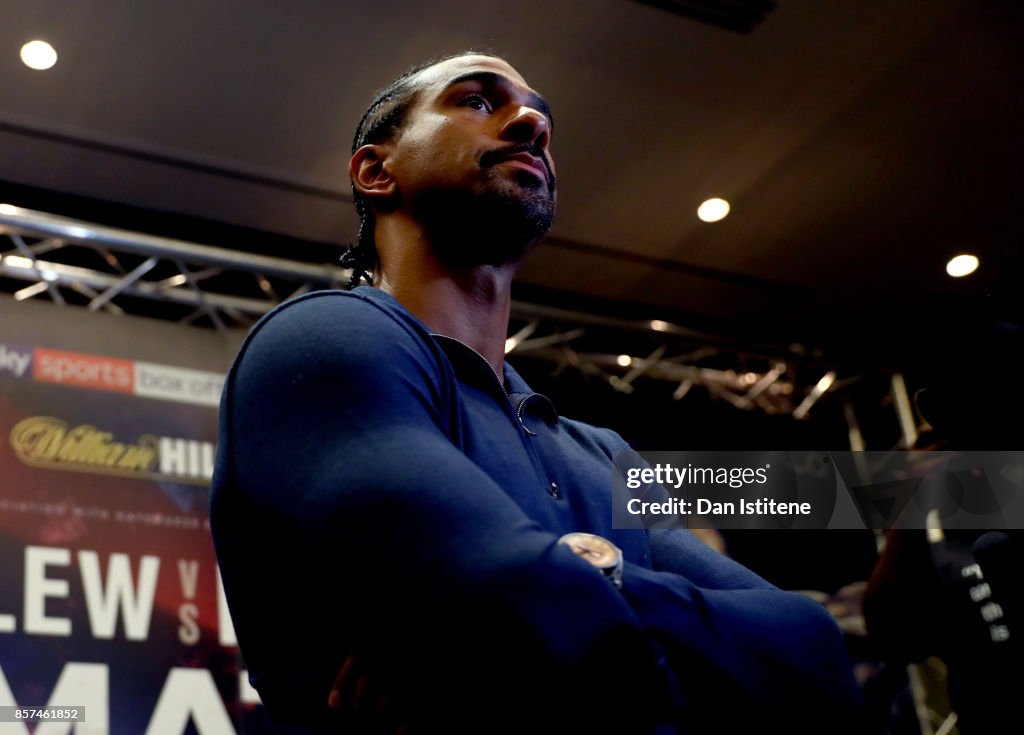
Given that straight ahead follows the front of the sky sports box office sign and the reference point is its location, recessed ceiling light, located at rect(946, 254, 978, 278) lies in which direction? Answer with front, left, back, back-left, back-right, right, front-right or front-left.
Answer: left

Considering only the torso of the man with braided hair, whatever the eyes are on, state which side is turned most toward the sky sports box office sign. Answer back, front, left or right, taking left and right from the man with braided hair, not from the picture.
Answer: back

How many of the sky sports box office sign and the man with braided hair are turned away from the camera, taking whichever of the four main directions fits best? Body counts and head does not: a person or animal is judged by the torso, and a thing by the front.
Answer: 0

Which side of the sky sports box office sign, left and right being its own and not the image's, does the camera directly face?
front

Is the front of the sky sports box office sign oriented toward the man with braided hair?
yes

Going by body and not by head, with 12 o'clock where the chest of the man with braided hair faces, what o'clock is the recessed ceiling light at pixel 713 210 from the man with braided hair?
The recessed ceiling light is roughly at 8 o'clock from the man with braided hair.

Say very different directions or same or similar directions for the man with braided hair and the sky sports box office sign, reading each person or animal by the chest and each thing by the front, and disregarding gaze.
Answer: same or similar directions

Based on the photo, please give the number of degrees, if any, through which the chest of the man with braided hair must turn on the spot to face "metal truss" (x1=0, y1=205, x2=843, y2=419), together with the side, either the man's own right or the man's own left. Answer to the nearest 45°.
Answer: approximately 135° to the man's own left

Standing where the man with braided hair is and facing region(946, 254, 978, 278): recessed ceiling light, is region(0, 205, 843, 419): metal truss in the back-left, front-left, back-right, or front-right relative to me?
front-left

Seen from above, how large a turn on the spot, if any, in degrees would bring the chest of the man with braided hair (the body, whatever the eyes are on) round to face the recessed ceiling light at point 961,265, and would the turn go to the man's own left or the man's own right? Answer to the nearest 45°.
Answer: approximately 90° to the man's own left

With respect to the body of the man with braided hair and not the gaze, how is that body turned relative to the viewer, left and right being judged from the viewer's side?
facing the viewer and to the right of the viewer
